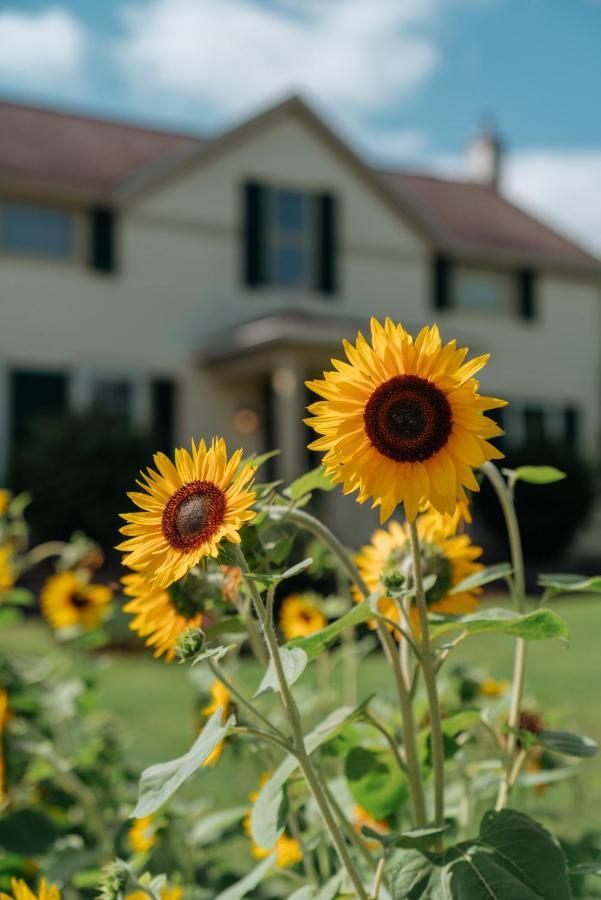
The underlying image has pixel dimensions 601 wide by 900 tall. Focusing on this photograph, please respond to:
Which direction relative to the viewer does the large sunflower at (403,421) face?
toward the camera

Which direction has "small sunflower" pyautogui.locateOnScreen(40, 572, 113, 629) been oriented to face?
toward the camera

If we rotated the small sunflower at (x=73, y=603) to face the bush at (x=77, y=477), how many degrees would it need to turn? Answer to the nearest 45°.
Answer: approximately 180°

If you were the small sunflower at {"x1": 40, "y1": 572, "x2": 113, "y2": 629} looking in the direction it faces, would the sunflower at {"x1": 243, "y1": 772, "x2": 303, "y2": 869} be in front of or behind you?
in front

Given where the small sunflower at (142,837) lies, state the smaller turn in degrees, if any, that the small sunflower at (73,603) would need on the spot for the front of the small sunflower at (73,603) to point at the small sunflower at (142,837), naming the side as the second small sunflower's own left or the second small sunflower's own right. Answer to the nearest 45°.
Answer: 0° — it already faces it

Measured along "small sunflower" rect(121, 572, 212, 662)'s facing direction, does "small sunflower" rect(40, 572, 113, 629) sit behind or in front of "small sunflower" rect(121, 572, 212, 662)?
in front

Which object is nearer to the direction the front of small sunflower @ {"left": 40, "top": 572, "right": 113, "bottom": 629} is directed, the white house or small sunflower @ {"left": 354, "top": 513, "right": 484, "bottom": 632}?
the small sunflower
